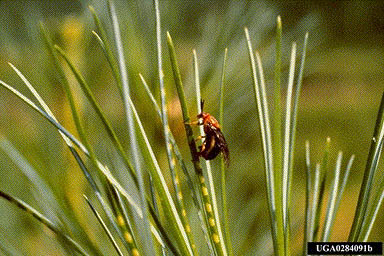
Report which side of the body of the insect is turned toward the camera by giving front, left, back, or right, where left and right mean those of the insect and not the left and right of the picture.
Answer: left
